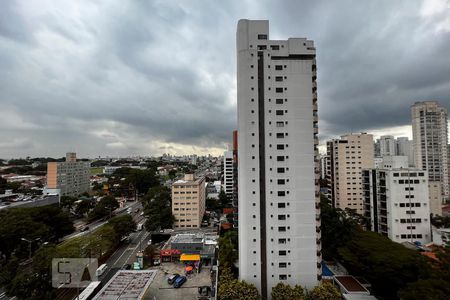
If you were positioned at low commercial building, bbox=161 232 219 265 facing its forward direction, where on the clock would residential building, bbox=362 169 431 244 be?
The residential building is roughly at 9 o'clock from the low commercial building.

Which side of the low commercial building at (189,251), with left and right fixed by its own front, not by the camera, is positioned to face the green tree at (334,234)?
left

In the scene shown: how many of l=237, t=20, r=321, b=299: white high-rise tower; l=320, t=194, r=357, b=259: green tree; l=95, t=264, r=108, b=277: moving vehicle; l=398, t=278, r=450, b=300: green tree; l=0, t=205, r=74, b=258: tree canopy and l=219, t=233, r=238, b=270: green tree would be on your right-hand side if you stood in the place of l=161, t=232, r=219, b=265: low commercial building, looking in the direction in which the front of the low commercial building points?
2
